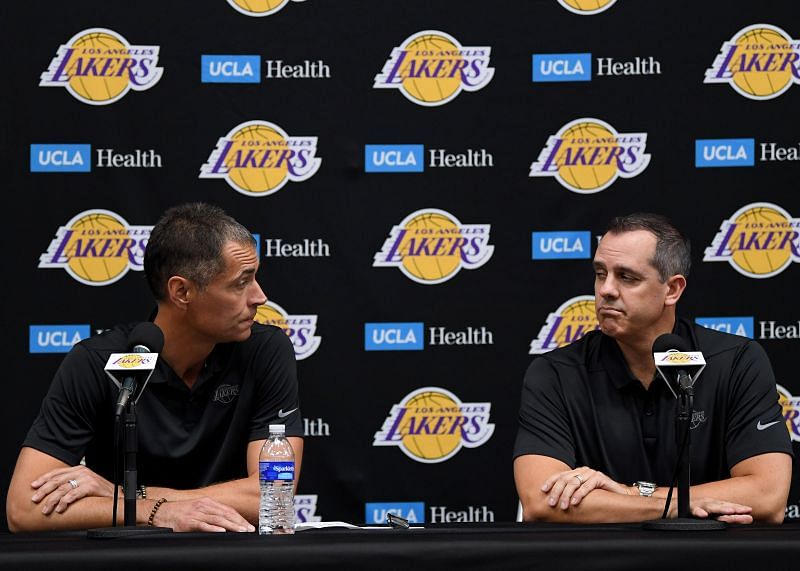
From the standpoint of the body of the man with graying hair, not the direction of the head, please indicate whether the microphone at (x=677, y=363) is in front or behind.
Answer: in front

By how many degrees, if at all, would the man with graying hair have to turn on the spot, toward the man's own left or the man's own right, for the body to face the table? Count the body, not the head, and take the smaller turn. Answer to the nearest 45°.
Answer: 0° — they already face it

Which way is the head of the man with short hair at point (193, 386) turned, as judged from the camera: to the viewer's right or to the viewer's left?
to the viewer's right

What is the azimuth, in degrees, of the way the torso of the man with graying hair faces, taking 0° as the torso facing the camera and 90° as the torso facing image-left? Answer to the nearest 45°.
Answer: approximately 0°

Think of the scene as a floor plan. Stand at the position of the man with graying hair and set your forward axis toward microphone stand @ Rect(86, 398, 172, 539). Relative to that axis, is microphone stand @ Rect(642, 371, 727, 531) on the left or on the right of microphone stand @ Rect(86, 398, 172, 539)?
left

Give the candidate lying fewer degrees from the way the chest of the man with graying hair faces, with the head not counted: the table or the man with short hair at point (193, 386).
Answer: the table

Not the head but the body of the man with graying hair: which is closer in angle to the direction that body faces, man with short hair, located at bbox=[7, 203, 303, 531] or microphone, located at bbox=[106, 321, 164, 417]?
the microphone

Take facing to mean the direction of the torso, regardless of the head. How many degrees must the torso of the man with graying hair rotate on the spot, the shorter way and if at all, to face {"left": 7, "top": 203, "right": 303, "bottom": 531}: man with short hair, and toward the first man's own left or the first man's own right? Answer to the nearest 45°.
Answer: approximately 90° to the first man's own right

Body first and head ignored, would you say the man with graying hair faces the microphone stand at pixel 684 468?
yes

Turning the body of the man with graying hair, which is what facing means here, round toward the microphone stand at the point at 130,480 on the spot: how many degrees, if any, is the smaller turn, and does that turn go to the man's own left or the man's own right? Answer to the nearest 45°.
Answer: approximately 45° to the man's own right

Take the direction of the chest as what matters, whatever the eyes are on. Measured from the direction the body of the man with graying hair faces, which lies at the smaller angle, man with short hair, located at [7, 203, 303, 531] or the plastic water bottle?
the plastic water bottle

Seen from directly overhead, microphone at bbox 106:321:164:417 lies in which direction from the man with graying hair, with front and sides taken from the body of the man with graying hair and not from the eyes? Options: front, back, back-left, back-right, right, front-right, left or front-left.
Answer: front-right
